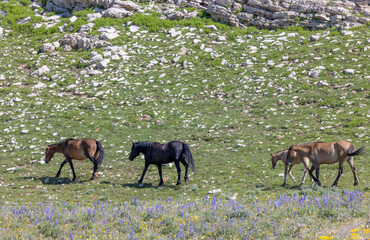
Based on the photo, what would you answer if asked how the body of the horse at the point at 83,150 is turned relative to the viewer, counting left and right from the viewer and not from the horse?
facing to the left of the viewer

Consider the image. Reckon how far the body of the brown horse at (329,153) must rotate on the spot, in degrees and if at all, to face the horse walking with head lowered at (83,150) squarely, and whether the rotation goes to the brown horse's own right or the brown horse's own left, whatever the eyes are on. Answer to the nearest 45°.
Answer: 0° — it already faces it

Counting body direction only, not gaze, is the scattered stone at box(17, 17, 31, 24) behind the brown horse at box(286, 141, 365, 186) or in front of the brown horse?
in front

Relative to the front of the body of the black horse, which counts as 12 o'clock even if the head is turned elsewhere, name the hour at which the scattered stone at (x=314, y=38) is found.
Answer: The scattered stone is roughly at 4 o'clock from the black horse.

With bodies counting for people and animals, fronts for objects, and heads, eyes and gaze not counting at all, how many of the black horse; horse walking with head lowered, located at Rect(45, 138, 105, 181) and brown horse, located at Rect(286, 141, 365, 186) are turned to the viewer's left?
3

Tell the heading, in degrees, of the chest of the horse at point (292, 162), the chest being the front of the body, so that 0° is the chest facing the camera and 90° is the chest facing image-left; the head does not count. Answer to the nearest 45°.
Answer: approximately 90°

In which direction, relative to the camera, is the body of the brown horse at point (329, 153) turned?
to the viewer's left

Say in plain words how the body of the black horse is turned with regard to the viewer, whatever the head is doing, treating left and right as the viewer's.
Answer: facing to the left of the viewer

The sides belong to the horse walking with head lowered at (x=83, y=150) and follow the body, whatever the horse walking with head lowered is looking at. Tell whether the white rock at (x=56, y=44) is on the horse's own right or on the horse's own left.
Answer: on the horse's own right

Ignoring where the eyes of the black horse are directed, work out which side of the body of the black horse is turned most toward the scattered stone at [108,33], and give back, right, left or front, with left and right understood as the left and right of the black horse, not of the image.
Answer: right
